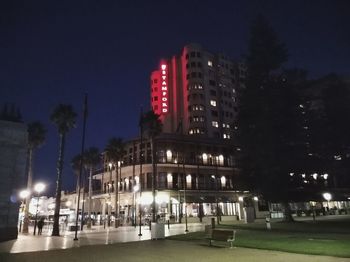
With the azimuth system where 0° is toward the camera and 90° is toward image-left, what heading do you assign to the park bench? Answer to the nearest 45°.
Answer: approximately 45°
